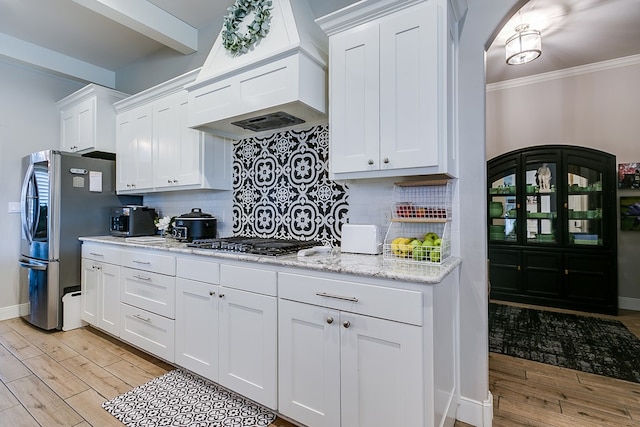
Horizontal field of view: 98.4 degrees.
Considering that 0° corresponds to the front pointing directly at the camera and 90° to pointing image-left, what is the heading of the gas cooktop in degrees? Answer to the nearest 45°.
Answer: approximately 45°

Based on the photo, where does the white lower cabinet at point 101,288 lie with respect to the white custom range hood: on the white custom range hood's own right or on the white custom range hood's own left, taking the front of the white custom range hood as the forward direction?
on the white custom range hood's own right

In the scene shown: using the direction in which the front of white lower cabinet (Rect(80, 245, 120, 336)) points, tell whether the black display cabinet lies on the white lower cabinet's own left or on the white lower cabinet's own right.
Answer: on the white lower cabinet's own left

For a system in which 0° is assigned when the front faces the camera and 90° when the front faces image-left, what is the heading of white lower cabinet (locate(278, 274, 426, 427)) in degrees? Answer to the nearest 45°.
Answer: approximately 45°

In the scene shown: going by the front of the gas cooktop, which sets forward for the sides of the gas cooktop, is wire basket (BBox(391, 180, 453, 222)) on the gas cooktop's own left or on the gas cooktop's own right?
on the gas cooktop's own left

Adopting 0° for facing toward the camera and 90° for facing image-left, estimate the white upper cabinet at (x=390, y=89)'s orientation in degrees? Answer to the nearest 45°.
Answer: approximately 45°

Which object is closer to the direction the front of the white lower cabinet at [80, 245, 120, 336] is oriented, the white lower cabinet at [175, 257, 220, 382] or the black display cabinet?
the white lower cabinet
